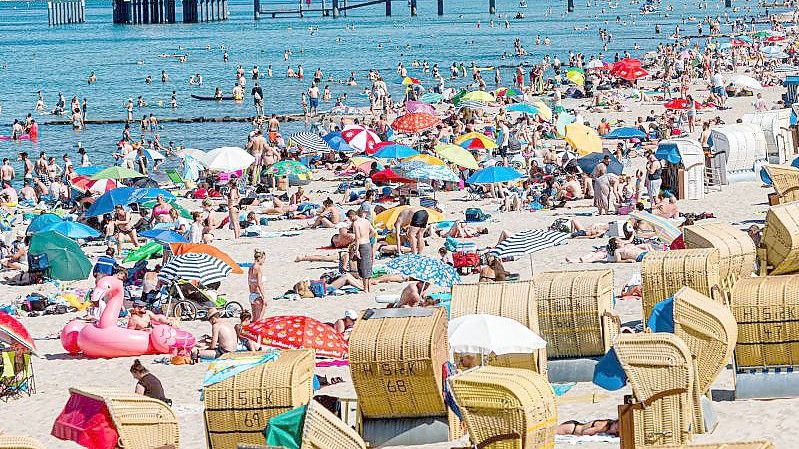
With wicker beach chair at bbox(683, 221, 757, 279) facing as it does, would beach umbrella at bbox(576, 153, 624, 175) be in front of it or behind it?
in front

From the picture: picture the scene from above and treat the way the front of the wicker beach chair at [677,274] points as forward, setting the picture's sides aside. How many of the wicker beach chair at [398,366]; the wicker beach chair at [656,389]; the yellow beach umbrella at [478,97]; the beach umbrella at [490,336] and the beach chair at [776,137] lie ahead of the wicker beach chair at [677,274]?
2

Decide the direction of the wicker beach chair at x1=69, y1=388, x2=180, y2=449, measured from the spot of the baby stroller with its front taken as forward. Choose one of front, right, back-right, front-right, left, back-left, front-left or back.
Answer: right

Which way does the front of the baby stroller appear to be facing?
to the viewer's right

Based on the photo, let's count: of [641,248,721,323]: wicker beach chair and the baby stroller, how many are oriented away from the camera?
1

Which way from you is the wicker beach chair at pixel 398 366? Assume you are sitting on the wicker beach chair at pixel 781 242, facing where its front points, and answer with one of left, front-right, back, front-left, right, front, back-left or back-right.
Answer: left

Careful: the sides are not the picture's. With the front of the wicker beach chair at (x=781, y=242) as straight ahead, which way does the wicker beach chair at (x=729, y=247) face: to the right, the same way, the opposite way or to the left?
the same way

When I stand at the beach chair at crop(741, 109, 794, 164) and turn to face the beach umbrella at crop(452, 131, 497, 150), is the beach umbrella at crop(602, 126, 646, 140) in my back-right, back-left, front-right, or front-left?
front-right

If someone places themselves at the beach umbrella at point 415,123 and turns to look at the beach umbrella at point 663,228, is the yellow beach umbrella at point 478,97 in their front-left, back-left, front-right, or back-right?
back-left

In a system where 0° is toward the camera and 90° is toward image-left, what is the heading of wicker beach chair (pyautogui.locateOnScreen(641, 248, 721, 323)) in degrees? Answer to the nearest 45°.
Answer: approximately 180°

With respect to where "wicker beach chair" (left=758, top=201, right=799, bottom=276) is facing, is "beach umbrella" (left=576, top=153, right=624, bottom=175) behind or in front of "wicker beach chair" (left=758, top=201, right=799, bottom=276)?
in front

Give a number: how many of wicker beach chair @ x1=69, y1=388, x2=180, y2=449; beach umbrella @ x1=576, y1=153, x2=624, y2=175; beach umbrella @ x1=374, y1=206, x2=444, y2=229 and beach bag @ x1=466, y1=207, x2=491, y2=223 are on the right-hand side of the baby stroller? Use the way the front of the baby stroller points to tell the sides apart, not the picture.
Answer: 1

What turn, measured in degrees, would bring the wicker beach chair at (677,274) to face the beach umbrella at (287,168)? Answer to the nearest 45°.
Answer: approximately 45° to its left

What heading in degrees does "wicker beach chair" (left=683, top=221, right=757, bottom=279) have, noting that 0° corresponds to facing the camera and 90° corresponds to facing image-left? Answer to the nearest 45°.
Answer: approximately 135°
